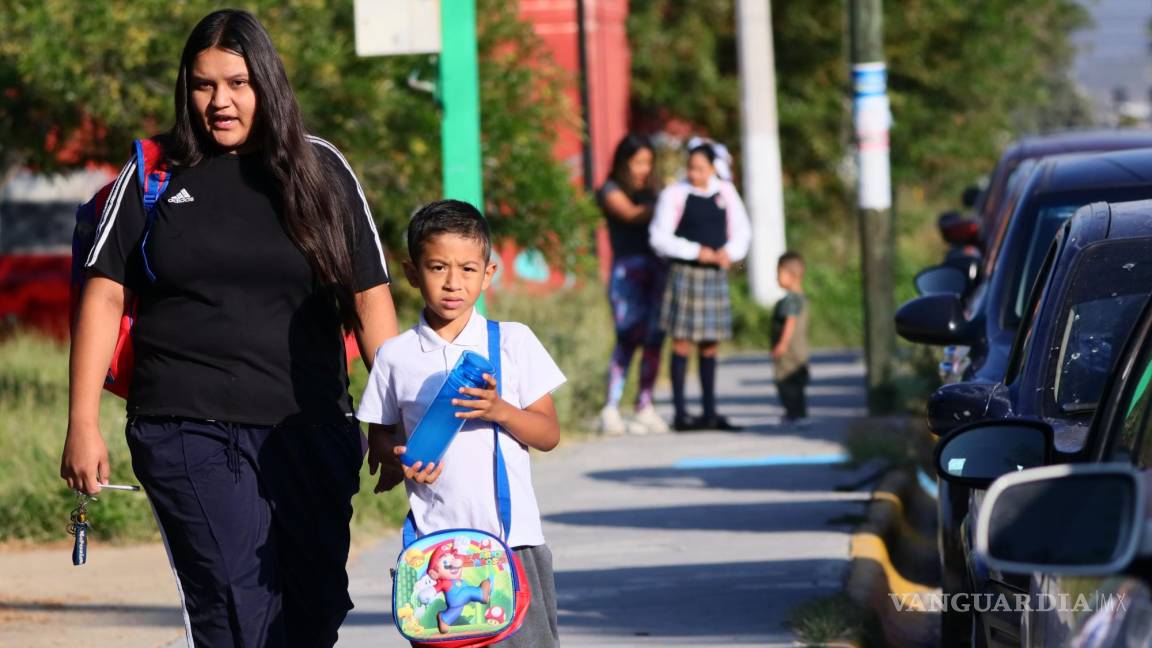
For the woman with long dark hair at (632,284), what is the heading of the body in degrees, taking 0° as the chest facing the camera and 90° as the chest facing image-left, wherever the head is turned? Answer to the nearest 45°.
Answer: approximately 315°

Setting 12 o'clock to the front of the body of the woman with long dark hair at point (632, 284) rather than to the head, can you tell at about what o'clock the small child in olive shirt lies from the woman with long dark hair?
The small child in olive shirt is roughly at 10 o'clock from the woman with long dark hair.

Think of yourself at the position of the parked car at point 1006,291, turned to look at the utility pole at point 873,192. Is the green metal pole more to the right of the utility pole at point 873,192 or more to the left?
left

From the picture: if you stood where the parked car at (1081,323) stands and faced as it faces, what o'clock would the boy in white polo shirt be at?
The boy in white polo shirt is roughly at 2 o'clock from the parked car.

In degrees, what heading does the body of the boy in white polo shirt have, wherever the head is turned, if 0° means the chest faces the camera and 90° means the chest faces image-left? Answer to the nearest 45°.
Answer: approximately 0°
